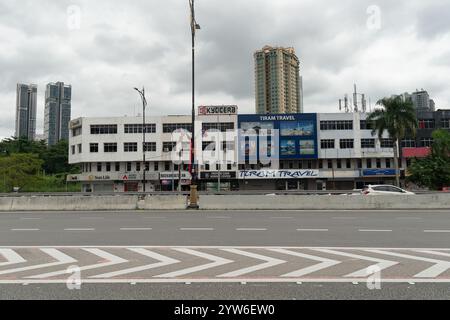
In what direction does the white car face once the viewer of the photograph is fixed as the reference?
facing to the right of the viewer

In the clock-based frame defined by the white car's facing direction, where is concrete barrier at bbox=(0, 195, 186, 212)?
The concrete barrier is roughly at 5 o'clock from the white car.

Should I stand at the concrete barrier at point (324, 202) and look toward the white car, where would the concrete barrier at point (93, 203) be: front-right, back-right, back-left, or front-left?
back-left
